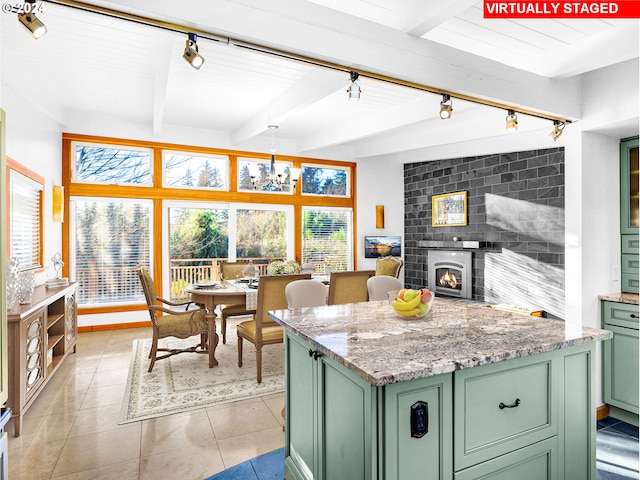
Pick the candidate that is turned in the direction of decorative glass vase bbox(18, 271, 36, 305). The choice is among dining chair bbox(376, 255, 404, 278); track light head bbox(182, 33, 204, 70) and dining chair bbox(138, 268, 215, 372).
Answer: dining chair bbox(376, 255, 404, 278)

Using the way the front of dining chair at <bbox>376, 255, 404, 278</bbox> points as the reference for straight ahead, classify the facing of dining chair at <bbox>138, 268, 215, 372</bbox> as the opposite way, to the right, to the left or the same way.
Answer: the opposite way

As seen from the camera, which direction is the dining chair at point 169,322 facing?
to the viewer's right

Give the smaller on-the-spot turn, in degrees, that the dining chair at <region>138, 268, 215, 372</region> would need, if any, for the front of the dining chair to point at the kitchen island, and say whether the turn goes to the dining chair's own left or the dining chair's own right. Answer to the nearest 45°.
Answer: approximately 90° to the dining chair's own right
